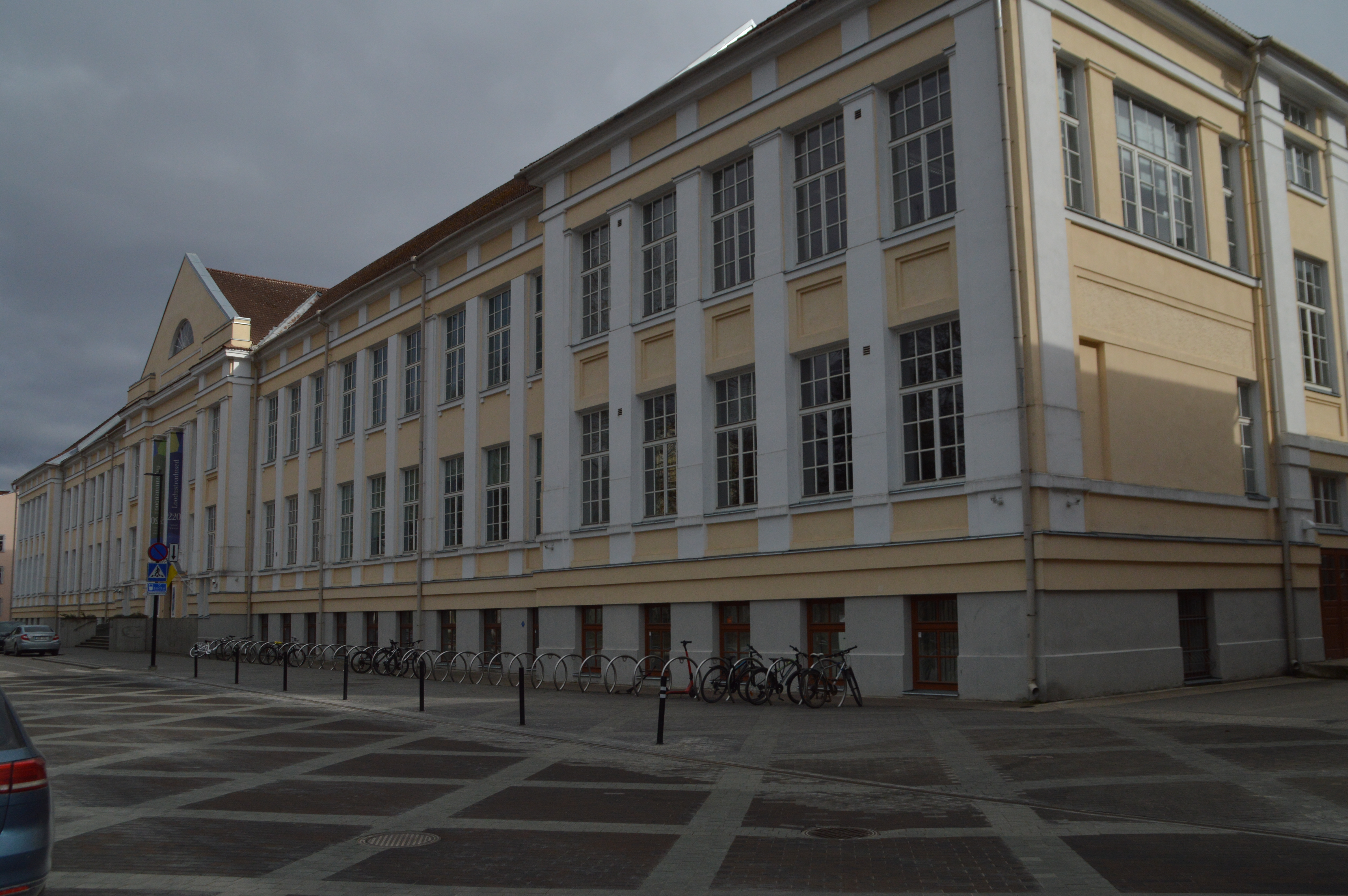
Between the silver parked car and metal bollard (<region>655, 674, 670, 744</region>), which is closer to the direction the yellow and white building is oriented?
the metal bollard

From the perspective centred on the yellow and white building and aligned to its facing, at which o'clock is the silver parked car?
The silver parked car is roughly at 3 o'clock from the yellow and white building.

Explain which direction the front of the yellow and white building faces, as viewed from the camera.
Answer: facing the viewer and to the left of the viewer

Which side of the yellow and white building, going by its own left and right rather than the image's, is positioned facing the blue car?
front

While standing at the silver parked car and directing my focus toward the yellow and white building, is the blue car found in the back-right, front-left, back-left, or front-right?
front-right
